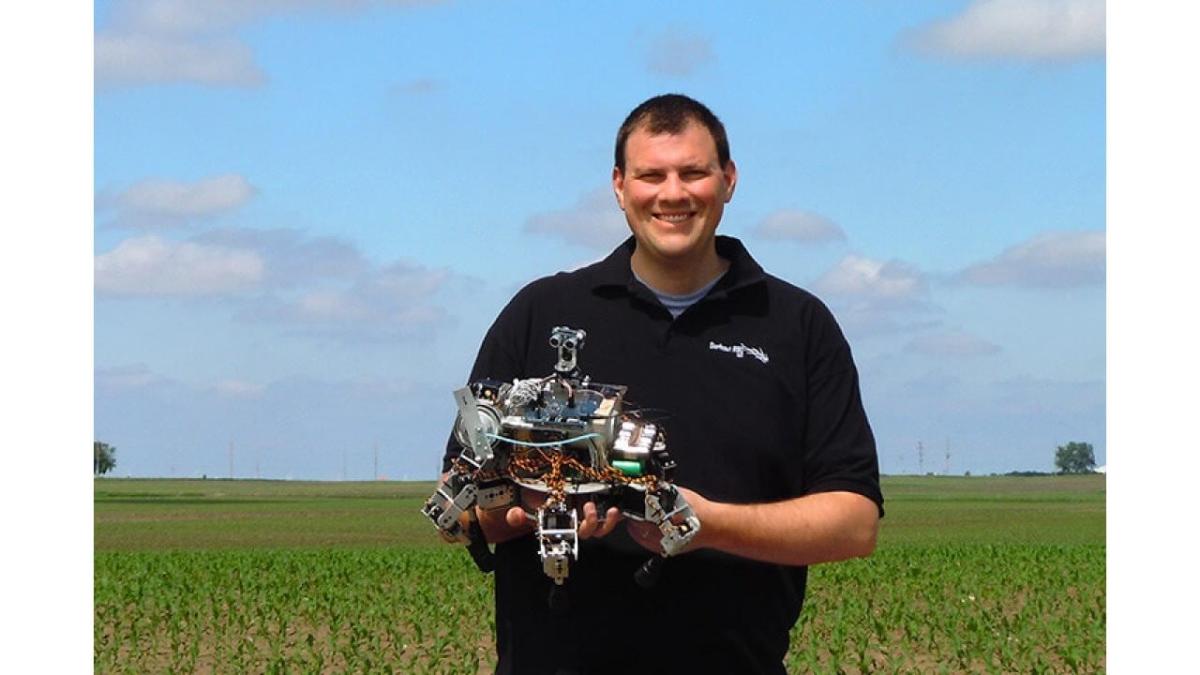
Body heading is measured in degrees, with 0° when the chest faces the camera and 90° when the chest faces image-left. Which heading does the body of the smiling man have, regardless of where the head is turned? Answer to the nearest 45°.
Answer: approximately 0°
